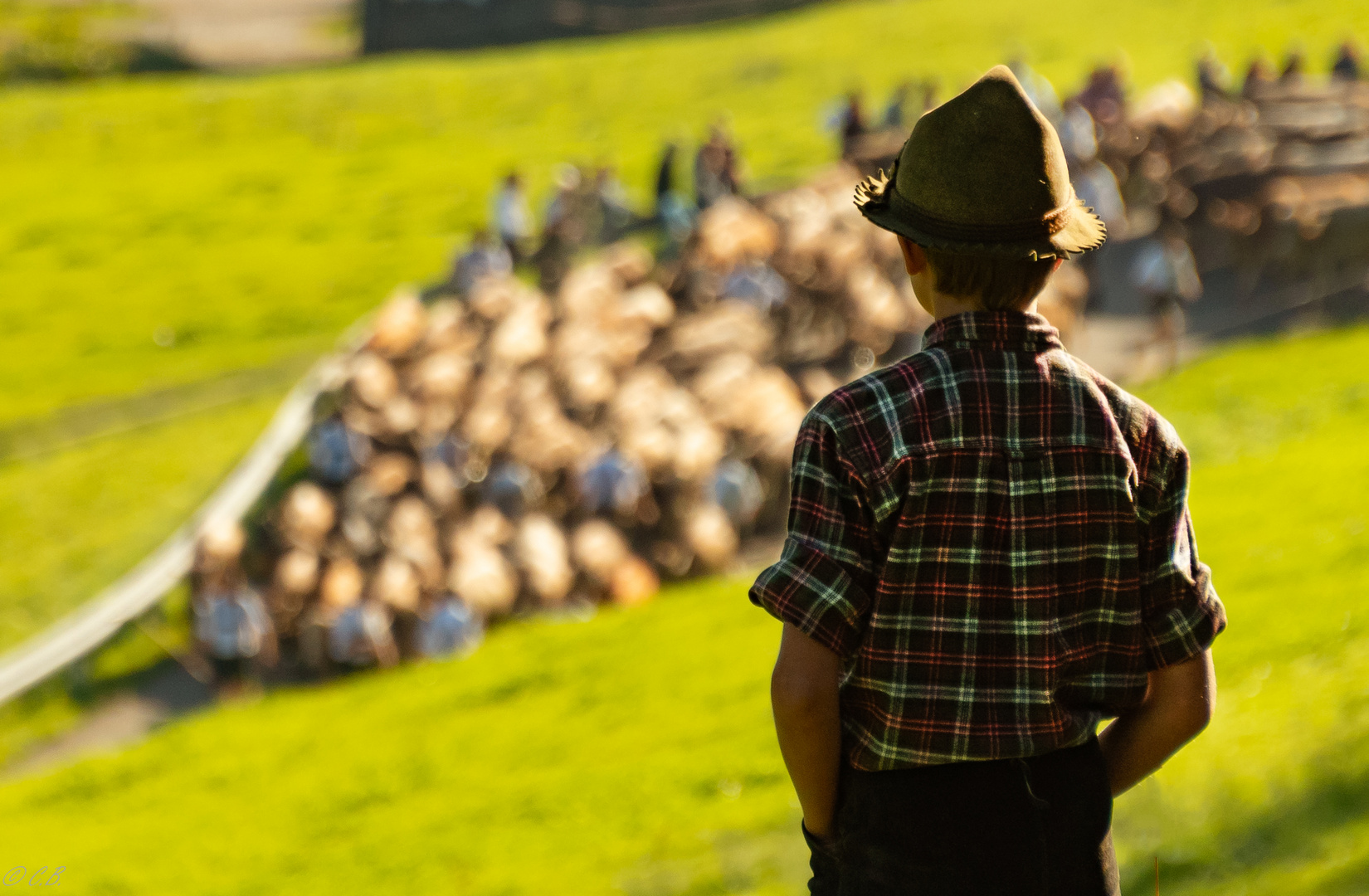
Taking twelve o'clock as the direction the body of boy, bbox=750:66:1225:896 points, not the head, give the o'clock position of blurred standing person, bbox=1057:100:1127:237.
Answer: The blurred standing person is roughly at 12 o'clock from the boy.

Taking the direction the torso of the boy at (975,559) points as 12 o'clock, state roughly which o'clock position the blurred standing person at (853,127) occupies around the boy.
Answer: The blurred standing person is roughly at 12 o'clock from the boy.

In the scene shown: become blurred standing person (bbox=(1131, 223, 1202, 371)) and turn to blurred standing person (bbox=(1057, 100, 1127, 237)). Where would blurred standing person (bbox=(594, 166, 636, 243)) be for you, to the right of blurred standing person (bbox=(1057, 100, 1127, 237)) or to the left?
left

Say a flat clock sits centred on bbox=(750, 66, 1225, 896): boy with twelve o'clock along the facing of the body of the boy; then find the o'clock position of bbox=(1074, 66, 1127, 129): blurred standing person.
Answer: The blurred standing person is roughly at 12 o'clock from the boy.

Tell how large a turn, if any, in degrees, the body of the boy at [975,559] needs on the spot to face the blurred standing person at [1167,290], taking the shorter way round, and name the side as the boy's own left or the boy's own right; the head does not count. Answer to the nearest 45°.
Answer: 0° — they already face them

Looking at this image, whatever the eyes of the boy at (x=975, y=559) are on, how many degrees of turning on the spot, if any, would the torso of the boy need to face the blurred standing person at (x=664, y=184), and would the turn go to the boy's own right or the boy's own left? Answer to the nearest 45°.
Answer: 0° — they already face them

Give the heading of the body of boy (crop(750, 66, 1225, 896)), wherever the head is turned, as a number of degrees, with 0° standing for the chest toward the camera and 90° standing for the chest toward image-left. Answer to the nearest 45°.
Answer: approximately 180°

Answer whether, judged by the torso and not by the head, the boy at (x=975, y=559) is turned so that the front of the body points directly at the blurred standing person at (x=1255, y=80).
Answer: yes
